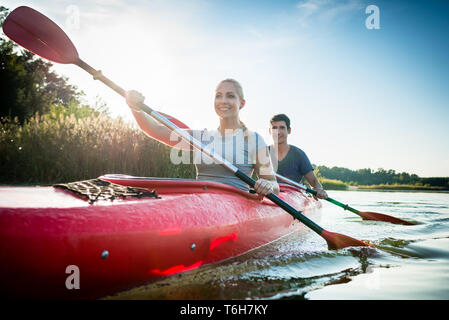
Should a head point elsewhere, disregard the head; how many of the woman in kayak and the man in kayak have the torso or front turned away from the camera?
0

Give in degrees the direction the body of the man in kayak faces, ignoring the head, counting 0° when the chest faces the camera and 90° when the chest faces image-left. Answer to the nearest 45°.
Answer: approximately 45°

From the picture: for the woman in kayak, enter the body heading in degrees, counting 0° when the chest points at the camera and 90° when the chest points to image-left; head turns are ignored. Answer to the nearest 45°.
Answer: approximately 45°

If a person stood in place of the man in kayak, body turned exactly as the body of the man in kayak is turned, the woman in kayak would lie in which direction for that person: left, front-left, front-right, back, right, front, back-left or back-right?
front-left

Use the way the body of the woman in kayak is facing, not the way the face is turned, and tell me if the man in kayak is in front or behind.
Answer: behind
